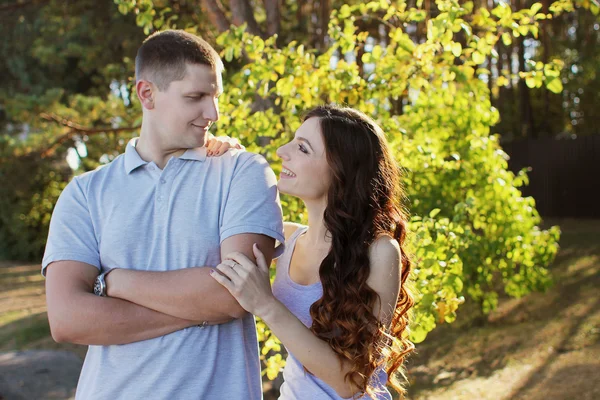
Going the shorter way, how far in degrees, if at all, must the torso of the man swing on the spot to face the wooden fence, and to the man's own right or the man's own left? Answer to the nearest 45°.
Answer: approximately 135° to the man's own left

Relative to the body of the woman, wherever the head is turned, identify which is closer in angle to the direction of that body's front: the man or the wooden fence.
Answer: the man

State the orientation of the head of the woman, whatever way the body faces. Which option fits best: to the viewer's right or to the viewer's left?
to the viewer's left

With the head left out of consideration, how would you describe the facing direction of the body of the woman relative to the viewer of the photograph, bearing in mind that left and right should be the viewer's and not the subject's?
facing the viewer and to the left of the viewer

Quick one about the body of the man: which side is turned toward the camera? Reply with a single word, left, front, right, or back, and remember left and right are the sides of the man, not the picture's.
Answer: front

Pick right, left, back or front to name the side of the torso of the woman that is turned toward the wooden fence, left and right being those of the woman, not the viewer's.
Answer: back

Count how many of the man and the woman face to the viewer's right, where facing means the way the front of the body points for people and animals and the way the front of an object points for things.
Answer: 0
